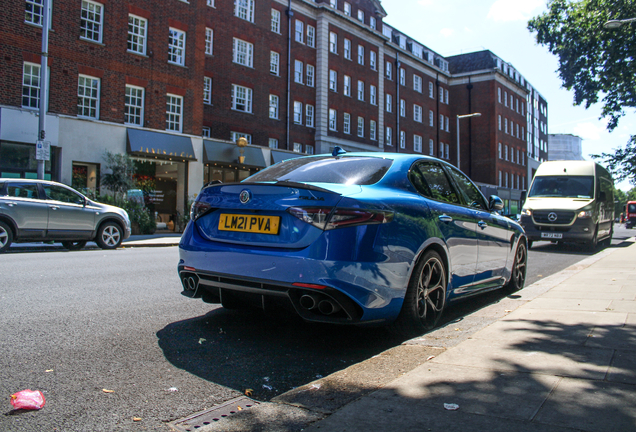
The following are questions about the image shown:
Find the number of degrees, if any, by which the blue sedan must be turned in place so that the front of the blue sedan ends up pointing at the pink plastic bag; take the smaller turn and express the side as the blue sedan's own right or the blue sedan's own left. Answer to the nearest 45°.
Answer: approximately 180°

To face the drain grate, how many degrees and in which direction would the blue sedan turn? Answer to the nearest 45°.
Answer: approximately 180°

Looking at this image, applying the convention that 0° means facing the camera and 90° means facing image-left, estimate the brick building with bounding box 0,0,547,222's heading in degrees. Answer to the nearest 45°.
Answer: approximately 315°

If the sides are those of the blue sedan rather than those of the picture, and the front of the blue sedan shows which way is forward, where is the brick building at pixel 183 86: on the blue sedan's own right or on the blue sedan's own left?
on the blue sedan's own left

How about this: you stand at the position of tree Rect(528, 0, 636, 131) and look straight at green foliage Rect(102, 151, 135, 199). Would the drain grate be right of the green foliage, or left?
left

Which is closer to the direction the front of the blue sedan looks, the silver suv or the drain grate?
the silver suv

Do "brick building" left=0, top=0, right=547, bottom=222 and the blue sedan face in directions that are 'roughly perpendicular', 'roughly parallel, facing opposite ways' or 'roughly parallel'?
roughly perpendicular

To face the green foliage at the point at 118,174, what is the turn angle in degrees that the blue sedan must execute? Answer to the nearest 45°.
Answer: approximately 90° to its left

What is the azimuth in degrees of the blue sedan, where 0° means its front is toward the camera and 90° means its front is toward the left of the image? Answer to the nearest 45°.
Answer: approximately 225°

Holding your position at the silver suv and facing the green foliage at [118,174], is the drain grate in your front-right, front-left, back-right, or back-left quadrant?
back-right
